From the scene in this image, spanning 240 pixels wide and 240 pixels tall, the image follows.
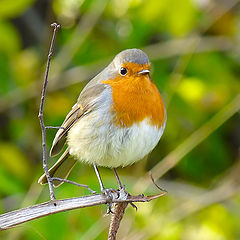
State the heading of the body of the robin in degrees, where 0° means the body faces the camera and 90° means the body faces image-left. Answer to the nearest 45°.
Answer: approximately 315°

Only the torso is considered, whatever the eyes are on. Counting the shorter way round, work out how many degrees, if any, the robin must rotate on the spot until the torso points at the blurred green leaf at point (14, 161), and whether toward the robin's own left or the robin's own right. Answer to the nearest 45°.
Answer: approximately 180°

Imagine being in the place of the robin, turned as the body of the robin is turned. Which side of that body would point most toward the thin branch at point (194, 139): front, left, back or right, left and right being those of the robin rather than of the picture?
left
